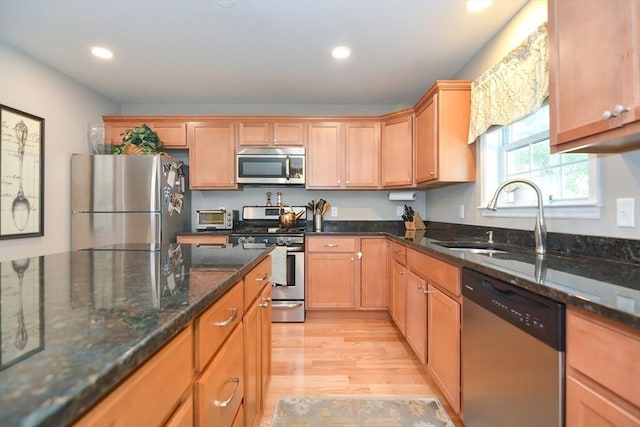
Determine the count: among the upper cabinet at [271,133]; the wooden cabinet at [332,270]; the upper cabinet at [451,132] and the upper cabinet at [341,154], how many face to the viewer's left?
1

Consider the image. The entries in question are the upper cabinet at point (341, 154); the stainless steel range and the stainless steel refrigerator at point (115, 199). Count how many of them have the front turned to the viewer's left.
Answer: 0

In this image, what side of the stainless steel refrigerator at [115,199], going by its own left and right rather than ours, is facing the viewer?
front

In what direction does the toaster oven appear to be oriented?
toward the camera

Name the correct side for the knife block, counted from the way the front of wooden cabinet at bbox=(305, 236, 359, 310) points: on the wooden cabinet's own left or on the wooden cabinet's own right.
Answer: on the wooden cabinet's own left

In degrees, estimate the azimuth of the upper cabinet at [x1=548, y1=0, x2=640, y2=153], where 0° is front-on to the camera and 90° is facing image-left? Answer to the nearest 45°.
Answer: approximately 45°

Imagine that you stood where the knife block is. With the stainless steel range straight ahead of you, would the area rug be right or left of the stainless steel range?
left

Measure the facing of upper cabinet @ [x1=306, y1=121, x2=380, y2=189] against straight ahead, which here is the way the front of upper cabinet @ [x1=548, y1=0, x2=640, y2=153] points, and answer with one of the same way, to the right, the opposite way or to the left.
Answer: to the left

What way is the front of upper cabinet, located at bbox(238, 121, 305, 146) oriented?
toward the camera

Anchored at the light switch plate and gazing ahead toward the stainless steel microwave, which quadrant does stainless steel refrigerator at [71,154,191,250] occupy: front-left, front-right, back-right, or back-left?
front-left

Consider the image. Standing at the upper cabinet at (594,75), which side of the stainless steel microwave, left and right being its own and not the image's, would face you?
front

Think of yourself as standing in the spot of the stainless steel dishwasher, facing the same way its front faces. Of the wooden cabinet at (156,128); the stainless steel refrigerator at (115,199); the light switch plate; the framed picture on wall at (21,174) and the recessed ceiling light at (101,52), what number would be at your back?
1

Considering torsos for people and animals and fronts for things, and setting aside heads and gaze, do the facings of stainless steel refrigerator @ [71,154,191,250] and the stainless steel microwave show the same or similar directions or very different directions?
same or similar directions

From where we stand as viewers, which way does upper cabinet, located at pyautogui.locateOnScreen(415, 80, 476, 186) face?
facing to the left of the viewer

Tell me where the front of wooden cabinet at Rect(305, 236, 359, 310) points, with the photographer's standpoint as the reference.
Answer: facing the viewer

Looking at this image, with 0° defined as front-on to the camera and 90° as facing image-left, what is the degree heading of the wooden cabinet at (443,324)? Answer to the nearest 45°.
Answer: approximately 45°

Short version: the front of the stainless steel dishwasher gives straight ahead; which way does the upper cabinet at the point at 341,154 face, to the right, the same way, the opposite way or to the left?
to the left

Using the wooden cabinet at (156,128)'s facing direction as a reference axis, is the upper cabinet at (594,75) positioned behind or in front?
in front

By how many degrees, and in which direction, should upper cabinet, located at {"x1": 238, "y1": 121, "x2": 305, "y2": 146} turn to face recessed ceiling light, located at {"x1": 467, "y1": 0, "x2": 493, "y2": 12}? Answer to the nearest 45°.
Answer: approximately 45° to its left
